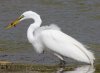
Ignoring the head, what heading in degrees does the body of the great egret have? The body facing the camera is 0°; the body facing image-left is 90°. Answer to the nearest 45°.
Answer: approximately 90°
